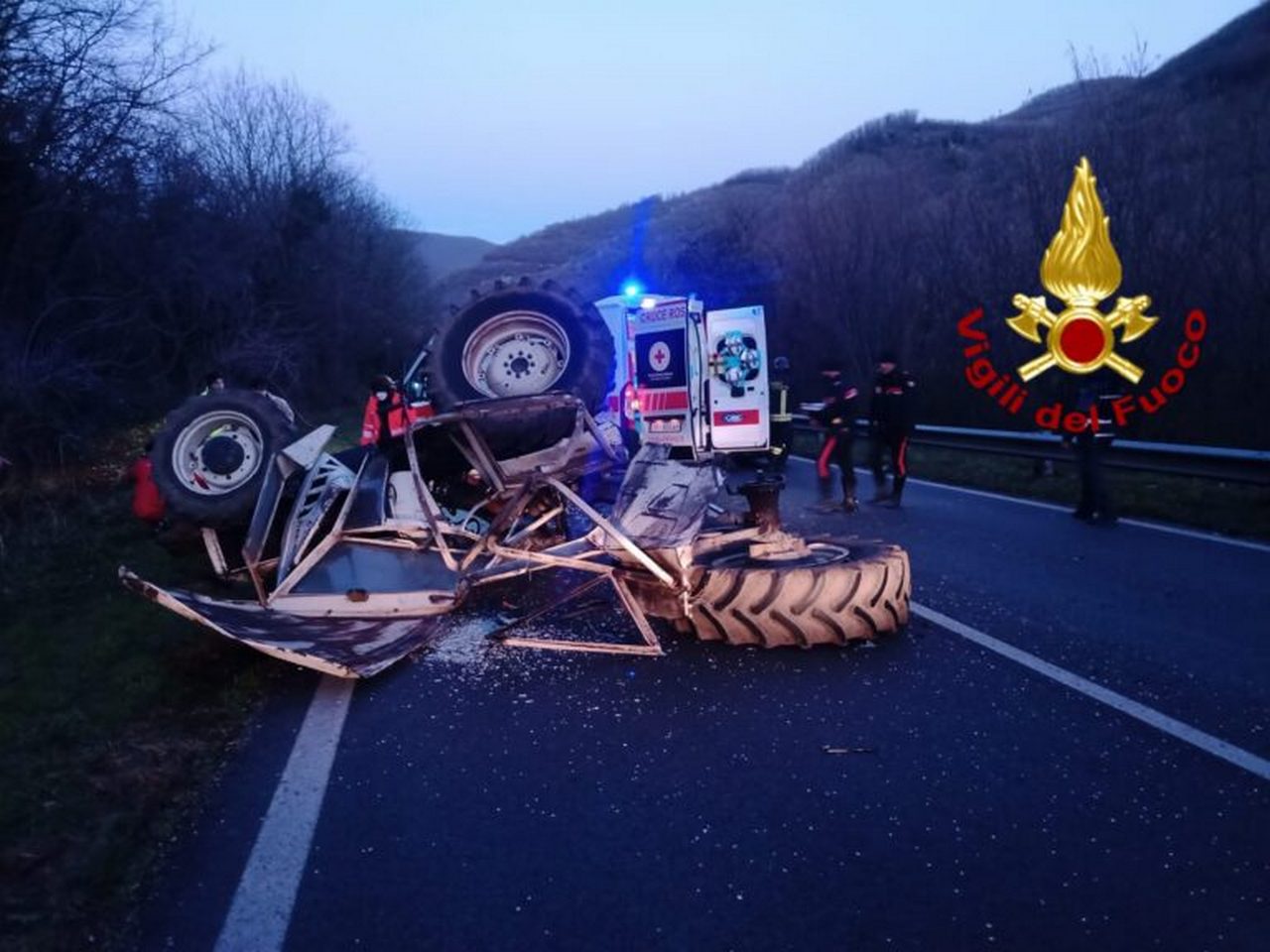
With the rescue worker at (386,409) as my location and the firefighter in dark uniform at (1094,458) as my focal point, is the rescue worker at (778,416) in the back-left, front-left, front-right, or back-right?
front-left

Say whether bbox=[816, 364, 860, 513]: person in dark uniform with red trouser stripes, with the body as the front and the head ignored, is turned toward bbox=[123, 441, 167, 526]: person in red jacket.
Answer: yes

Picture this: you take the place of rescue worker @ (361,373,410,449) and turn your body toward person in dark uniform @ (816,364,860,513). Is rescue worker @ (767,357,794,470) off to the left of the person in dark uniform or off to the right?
left

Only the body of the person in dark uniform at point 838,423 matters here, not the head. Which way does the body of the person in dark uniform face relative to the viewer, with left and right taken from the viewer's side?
facing the viewer and to the left of the viewer

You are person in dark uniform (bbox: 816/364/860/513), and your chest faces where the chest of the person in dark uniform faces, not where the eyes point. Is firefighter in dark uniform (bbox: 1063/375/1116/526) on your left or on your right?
on your left
